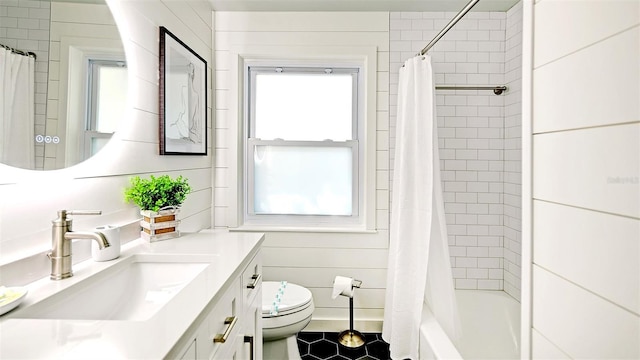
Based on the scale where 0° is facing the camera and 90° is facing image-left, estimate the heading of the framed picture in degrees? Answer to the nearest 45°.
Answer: approximately 315°

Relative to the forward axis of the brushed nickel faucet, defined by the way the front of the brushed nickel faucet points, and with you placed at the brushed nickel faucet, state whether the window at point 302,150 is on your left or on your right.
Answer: on your left

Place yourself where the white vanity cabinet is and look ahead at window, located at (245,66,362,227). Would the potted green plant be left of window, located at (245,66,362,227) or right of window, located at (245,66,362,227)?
left

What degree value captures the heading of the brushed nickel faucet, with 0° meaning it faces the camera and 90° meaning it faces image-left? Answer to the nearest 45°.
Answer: approximately 315°

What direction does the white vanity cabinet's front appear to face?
to the viewer's right
